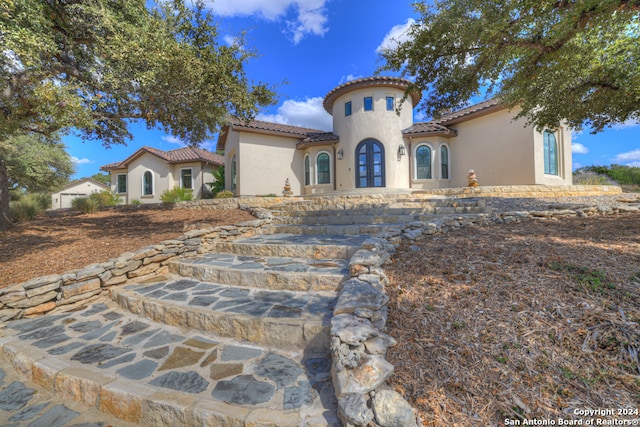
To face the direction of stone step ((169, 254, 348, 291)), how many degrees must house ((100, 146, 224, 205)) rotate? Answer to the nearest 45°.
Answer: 0° — it already faces it

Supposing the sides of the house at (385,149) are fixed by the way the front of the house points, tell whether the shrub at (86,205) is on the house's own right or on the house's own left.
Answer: on the house's own right

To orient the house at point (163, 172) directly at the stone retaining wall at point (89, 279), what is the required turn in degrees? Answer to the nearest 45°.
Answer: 0° — it already faces it

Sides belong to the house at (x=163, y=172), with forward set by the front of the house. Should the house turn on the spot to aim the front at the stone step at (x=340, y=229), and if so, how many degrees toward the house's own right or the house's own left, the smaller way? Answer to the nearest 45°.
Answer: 0° — it already faces it

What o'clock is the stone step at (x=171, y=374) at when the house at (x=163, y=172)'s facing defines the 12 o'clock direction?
The stone step is roughly at 12 o'clock from the house.

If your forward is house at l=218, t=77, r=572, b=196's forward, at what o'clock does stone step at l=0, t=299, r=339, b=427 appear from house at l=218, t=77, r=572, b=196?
The stone step is roughly at 12 o'clock from the house.

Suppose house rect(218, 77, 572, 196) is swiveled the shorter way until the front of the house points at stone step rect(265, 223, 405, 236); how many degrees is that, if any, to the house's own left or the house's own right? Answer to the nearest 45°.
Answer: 0° — it already faces it

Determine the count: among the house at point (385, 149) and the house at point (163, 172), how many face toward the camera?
2

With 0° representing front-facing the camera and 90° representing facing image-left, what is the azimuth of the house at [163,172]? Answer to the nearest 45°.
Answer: approximately 0°
